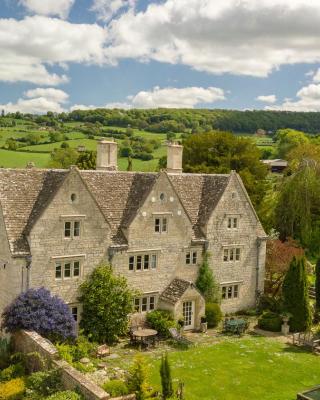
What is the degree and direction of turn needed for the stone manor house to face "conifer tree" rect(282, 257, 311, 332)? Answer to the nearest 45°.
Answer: approximately 45° to its left

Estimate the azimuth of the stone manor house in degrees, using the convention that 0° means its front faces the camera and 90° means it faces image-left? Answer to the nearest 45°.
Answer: approximately 315°

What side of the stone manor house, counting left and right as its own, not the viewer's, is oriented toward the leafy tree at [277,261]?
left
